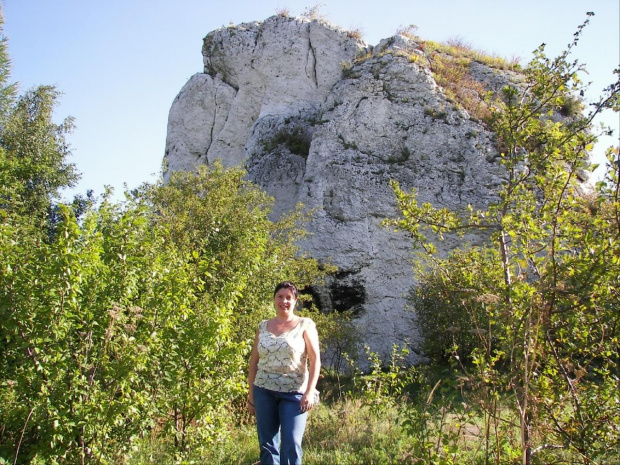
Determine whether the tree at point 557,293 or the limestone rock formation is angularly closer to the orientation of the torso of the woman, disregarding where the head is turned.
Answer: the tree

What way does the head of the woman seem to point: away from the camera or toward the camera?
toward the camera

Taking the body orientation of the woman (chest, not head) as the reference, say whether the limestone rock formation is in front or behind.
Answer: behind

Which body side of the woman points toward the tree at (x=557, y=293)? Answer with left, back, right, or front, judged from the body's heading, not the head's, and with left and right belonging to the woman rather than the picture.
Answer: left

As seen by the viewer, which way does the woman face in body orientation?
toward the camera
